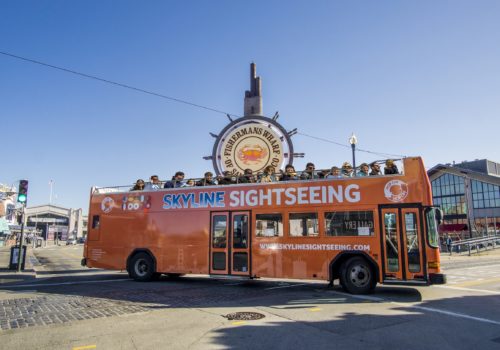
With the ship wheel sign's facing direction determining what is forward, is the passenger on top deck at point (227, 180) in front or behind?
in front

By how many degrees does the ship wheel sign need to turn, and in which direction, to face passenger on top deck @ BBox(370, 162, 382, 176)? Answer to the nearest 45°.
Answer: approximately 45° to its left

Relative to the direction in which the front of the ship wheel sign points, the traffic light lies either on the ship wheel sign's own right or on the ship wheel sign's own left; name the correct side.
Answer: on the ship wheel sign's own right

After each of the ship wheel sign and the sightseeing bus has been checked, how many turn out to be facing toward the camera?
1

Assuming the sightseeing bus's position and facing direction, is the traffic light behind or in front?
behind

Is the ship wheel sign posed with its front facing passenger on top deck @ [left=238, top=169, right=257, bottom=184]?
yes

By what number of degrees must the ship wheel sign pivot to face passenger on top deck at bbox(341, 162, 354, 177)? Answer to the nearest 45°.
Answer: approximately 45° to its left

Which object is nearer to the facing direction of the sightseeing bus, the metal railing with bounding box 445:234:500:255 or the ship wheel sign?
the metal railing

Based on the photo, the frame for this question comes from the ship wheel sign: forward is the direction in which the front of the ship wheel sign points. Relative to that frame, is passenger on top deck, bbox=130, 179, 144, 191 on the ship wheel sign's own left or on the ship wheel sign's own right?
on the ship wheel sign's own right

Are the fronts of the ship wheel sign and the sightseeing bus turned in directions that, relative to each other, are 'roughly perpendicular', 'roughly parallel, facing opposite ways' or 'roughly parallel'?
roughly perpendicular

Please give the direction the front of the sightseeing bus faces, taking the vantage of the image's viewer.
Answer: facing to the right of the viewer

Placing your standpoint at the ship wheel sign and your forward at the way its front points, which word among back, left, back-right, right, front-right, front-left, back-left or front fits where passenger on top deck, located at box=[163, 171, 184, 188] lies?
front-right
